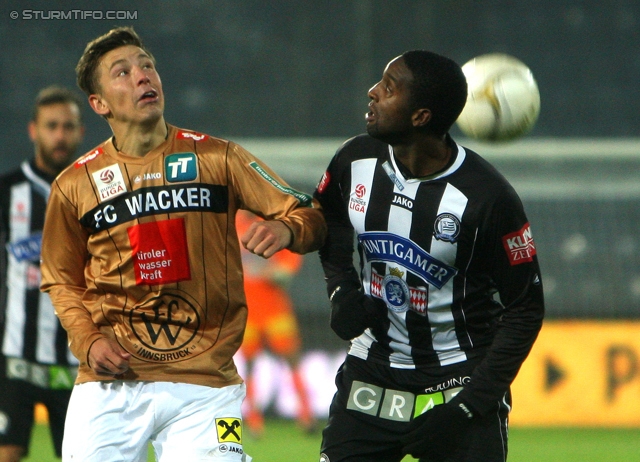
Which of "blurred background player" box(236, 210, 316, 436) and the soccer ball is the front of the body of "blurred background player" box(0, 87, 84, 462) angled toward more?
the soccer ball

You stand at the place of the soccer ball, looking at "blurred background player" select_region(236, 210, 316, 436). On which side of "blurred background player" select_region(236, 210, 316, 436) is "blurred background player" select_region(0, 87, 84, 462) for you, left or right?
left

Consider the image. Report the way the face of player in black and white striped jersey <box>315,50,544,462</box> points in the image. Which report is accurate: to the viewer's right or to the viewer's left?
to the viewer's left

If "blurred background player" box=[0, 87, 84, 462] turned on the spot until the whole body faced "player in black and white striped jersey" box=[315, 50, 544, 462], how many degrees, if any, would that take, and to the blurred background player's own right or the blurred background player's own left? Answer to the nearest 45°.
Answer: approximately 45° to the blurred background player's own left

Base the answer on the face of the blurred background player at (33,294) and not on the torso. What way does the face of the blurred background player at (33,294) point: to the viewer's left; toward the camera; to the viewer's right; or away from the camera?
toward the camera

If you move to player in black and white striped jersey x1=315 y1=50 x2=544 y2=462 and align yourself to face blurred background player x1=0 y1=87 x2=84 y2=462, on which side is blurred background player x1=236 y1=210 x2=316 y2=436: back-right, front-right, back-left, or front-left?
front-right

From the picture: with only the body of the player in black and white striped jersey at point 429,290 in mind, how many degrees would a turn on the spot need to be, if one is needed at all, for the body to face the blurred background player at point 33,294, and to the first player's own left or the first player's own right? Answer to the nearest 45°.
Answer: approximately 90° to the first player's own right

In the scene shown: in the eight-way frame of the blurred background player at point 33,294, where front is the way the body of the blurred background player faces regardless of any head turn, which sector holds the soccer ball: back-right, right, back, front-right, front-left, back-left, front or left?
front-left

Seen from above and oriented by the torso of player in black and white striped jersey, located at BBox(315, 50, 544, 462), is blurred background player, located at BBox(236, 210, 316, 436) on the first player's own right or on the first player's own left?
on the first player's own right
